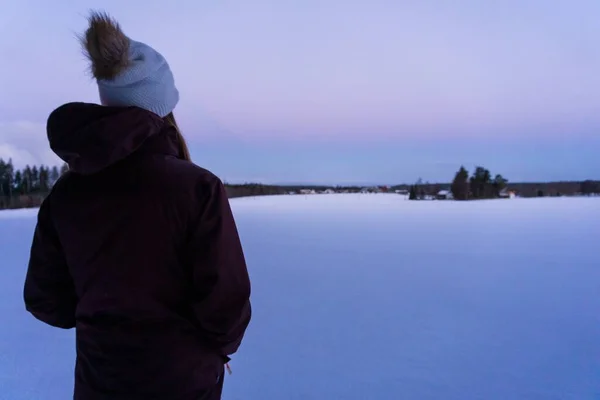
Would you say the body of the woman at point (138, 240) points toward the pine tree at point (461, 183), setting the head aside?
yes

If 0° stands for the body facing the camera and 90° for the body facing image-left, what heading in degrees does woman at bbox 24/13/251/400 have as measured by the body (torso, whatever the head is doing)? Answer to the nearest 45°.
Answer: approximately 225°

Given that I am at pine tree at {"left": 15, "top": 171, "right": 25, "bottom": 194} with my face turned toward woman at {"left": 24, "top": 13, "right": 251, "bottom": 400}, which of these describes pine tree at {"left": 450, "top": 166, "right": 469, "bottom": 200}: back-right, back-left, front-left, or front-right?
front-left

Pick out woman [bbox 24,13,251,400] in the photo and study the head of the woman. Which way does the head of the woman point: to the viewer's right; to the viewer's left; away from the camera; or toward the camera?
away from the camera

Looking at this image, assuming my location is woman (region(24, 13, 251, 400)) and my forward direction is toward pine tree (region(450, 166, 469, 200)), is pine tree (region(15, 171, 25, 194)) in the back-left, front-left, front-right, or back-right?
front-left

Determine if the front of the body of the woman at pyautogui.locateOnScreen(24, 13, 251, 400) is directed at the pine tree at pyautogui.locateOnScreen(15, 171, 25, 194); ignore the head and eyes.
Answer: no
